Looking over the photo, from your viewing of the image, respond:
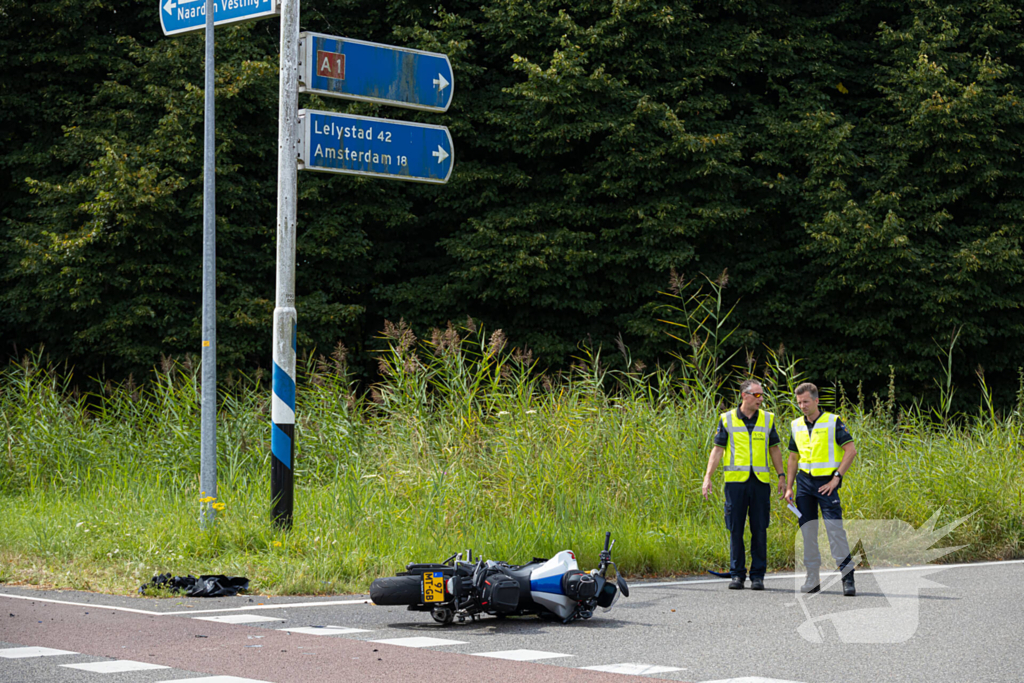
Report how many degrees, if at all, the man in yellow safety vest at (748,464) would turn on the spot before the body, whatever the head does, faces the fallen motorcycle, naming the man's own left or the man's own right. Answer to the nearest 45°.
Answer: approximately 45° to the man's own right

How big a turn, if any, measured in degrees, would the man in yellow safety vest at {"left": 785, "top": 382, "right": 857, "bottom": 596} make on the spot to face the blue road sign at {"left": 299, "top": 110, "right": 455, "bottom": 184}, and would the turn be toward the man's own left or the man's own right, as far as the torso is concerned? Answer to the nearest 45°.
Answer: approximately 45° to the man's own right

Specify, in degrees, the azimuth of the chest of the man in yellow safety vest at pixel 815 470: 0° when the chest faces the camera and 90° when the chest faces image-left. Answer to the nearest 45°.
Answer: approximately 45°

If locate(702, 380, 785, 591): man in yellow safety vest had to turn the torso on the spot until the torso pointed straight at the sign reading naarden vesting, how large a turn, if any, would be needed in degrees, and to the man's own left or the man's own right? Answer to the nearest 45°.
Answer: approximately 90° to the man's own right

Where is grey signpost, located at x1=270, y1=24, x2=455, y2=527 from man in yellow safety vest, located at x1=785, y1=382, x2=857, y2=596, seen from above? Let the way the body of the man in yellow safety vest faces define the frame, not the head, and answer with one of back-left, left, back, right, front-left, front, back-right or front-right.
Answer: front-right

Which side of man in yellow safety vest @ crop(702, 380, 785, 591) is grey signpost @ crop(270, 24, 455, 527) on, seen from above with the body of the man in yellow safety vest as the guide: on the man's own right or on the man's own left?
on the man's own right

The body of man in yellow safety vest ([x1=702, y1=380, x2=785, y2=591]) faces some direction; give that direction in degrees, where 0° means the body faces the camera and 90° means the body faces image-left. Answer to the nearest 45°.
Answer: approximately 0°
